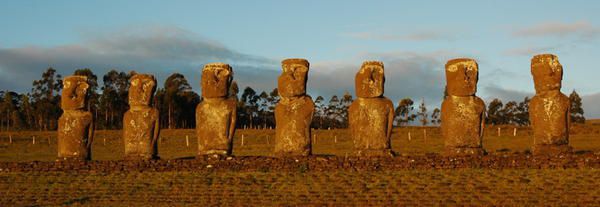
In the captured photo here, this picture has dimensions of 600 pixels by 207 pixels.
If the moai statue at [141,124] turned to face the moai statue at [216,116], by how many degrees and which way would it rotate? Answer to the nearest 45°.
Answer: approximately 45° to its left

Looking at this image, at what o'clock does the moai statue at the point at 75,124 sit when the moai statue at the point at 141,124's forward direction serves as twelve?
the moai statue at the point at 75,124 is roughly at 4 o'clock from the moai statue at the point at 141,124.

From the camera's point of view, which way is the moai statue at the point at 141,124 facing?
toward the camera

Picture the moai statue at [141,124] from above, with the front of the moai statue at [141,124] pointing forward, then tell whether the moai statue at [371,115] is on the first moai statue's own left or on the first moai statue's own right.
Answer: on the first moai statue's own left

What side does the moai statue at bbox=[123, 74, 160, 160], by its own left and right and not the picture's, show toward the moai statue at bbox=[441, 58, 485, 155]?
left

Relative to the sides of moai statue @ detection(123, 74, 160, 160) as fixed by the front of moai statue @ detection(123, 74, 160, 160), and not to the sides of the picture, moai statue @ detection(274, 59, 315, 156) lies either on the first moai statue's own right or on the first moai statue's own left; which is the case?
on the first moai statue's own left
